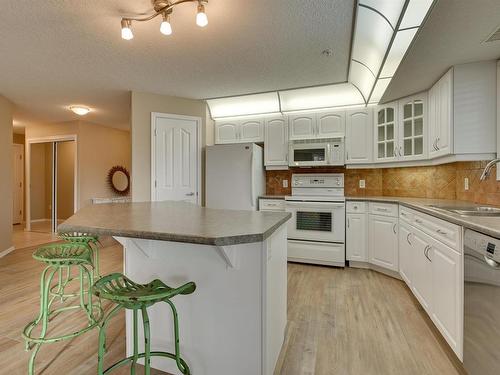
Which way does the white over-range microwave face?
toward the camera

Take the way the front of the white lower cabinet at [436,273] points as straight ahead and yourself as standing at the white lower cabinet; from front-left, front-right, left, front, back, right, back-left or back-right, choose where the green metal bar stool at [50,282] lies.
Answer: front-left

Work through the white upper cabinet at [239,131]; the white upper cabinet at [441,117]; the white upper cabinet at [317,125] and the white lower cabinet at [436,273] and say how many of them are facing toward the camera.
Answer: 2

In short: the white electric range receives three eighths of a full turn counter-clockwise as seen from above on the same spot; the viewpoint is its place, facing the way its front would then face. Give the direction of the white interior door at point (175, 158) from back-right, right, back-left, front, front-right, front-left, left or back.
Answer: back-left

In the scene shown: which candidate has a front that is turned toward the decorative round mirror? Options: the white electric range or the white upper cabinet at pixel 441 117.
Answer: the white upper cabinet

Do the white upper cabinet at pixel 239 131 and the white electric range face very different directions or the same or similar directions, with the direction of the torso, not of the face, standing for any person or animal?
same or similar directions

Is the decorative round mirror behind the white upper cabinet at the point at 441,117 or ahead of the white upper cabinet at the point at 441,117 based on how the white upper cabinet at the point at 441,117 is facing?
ahead

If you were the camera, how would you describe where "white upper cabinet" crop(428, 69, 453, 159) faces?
facing to the left of the viewer

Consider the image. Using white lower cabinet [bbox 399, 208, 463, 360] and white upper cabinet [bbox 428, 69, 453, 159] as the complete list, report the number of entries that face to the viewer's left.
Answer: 2

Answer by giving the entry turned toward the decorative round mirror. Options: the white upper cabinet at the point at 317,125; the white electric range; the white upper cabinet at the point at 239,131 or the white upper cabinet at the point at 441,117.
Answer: the white upper cabinet at the point at 441,117

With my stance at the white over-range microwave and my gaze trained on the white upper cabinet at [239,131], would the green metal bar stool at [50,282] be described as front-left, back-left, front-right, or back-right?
front-left

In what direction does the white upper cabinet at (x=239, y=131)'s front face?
toward the camera

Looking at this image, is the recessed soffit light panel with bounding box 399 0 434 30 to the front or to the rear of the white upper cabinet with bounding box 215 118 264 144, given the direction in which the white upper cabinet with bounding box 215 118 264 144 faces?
to the front

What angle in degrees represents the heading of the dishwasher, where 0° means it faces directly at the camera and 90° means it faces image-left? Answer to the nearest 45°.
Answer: approximately 45°

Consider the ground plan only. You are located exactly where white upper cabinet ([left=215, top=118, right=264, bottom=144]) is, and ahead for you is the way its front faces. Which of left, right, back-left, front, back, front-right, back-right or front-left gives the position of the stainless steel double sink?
front-left

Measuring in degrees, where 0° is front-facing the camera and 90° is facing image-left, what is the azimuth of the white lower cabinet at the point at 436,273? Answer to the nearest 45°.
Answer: approximately 90°

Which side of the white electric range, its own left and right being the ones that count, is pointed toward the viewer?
front

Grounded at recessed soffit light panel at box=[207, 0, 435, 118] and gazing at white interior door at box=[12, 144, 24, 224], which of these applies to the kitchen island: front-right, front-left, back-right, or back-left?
front-left
